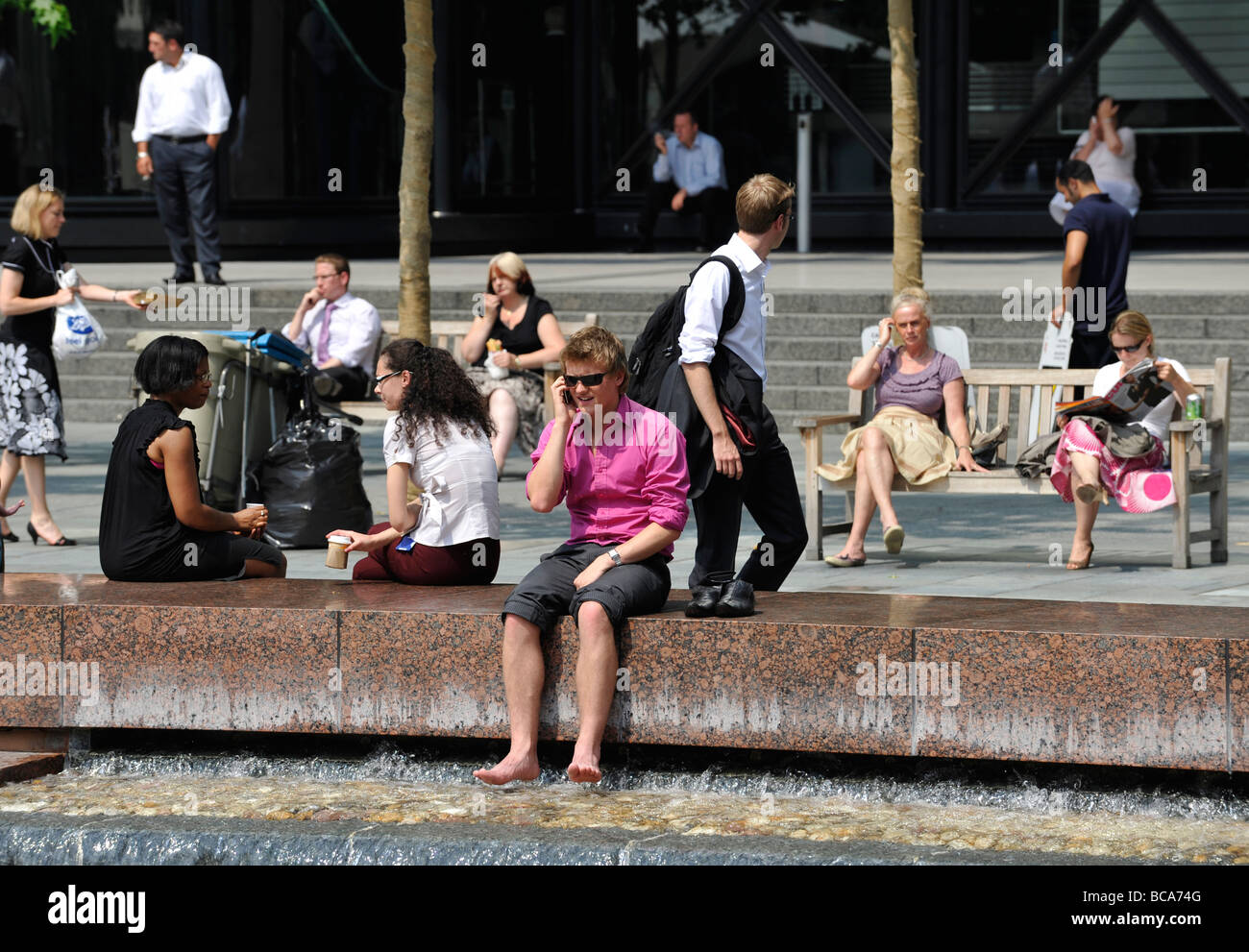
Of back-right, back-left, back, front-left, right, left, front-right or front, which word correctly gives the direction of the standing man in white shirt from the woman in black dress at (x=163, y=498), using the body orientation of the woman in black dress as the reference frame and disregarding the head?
front-left

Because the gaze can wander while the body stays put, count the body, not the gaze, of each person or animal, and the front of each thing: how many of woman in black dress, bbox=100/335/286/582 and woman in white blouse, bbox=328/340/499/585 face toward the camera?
0

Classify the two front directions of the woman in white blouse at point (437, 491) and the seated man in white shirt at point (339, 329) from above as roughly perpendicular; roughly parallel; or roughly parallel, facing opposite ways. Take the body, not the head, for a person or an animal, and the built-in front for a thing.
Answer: roughly perpendicular

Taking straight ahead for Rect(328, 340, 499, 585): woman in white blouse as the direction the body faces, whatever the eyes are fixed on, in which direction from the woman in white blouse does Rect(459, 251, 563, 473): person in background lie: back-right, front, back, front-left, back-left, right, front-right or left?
front-right

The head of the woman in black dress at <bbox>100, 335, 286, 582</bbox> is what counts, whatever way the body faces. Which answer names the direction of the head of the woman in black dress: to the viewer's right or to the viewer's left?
to the viewer's right

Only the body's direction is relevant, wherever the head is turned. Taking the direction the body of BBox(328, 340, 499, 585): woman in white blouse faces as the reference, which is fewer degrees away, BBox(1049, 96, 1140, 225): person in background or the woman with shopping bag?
the woman with shopping bag

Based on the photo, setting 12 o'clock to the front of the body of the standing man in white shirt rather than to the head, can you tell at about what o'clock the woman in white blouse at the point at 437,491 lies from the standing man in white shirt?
The woman in white blouse is roughly at 12 o'clock from the standing man in white shirt.

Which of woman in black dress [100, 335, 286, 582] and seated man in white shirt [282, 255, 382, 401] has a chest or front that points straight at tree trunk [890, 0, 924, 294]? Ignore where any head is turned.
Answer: the woman in black dress

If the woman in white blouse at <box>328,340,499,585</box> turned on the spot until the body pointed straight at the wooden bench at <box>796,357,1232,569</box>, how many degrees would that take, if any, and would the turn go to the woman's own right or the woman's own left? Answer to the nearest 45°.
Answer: approximately 90° to the woman's own right

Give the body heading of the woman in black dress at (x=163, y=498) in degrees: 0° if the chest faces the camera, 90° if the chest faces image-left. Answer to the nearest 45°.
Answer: approximately 225°

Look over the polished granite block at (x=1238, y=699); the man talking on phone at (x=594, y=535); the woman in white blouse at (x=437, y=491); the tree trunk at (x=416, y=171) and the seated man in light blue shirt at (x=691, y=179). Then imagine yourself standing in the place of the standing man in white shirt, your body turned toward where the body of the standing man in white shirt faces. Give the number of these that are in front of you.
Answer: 4

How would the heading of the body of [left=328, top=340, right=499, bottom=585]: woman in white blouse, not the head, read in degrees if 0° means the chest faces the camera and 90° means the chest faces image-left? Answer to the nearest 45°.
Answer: approximately 135°

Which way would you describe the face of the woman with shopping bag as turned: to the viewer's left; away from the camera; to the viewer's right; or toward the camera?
to the viewer's right

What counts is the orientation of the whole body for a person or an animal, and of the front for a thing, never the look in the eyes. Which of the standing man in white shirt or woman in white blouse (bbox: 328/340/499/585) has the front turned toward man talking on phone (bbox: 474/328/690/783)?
the standing man in white shirt

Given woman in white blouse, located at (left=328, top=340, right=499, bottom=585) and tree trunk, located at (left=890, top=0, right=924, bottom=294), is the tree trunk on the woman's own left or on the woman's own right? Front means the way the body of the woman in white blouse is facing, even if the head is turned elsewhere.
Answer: on the woman's own right

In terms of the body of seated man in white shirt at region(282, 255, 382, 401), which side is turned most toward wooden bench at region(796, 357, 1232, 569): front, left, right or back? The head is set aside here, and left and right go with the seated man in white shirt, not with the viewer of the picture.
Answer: left
